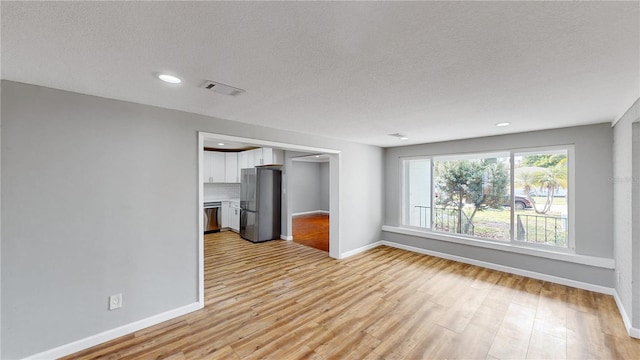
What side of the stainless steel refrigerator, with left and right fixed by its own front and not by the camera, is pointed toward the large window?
left

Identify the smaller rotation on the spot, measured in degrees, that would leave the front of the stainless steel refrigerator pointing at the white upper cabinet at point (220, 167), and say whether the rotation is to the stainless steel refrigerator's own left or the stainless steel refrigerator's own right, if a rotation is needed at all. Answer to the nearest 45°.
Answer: approximately 90° to the stainless steel refrigerator's own right

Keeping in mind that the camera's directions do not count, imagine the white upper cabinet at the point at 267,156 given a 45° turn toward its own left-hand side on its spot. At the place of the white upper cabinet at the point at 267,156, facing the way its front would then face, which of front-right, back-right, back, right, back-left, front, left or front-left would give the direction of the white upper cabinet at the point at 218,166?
back-right

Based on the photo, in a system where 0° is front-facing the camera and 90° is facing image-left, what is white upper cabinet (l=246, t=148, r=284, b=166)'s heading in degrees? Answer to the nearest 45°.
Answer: approximately 45°

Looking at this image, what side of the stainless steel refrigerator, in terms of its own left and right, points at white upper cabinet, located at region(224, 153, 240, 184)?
right

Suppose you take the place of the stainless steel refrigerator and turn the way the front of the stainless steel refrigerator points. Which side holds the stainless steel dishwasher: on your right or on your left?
on your right

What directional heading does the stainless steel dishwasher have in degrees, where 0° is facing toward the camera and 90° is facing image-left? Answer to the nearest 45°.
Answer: approximately 315°

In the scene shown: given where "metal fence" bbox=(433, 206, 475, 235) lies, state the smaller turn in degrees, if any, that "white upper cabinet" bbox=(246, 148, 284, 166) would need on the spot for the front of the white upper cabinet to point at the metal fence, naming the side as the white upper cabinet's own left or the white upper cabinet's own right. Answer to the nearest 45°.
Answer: approximately 90° to the white upper cabinet's own left
